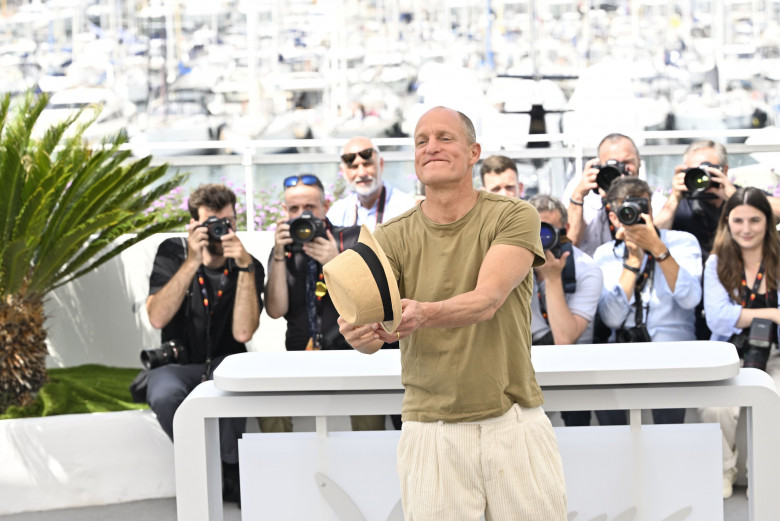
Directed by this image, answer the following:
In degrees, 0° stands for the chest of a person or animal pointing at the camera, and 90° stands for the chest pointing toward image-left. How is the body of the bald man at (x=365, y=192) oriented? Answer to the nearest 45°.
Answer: approximately 0°

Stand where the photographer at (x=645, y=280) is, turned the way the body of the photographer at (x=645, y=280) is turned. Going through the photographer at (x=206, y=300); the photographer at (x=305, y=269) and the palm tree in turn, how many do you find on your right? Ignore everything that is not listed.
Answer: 3

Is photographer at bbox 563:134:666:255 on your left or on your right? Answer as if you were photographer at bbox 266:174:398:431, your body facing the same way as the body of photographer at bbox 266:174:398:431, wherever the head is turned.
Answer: on your left

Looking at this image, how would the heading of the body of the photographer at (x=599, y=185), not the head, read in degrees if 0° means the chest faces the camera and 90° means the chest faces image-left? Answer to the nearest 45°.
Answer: approximately 45°

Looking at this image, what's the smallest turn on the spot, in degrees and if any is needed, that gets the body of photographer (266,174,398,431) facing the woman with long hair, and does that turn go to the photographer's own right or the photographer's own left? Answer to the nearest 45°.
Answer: approximately 90° to the photographer's own left

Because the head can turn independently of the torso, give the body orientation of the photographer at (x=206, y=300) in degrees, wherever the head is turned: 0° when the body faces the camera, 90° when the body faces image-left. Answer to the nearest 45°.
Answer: approximately 0°
